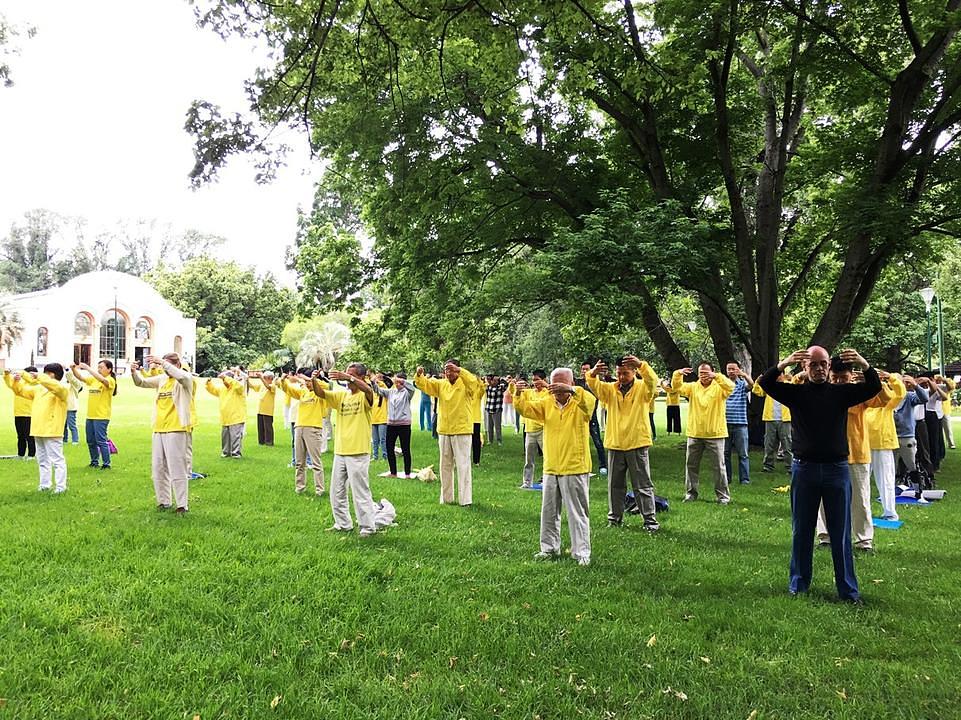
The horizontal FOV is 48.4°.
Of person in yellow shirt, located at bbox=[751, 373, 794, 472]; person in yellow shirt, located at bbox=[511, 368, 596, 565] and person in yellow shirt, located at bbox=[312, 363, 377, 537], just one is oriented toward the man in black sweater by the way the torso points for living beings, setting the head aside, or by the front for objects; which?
person in yellow shirt, located at bbox=[751, 373, 794, 472]

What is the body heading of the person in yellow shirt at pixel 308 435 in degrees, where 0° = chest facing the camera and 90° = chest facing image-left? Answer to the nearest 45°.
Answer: approximately 45°

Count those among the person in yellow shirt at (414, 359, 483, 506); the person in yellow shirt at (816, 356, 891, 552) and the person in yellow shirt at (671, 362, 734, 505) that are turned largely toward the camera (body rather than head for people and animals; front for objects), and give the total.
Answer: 3

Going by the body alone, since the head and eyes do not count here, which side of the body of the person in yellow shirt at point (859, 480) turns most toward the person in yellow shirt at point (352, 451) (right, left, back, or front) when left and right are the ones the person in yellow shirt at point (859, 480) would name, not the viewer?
right

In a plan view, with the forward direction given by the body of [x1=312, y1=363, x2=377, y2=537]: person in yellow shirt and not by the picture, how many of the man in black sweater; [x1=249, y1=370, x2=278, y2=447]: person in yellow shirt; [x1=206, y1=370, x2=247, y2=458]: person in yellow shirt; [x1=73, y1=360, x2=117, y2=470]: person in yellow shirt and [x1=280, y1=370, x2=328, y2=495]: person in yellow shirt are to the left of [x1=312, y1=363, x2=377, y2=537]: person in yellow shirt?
1

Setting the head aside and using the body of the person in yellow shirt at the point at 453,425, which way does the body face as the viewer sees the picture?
toward the camera

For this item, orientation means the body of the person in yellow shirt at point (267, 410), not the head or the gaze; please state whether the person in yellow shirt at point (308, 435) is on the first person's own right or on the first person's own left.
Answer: on the first person's own left

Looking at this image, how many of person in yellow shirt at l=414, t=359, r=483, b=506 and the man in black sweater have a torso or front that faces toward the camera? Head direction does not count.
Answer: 2
